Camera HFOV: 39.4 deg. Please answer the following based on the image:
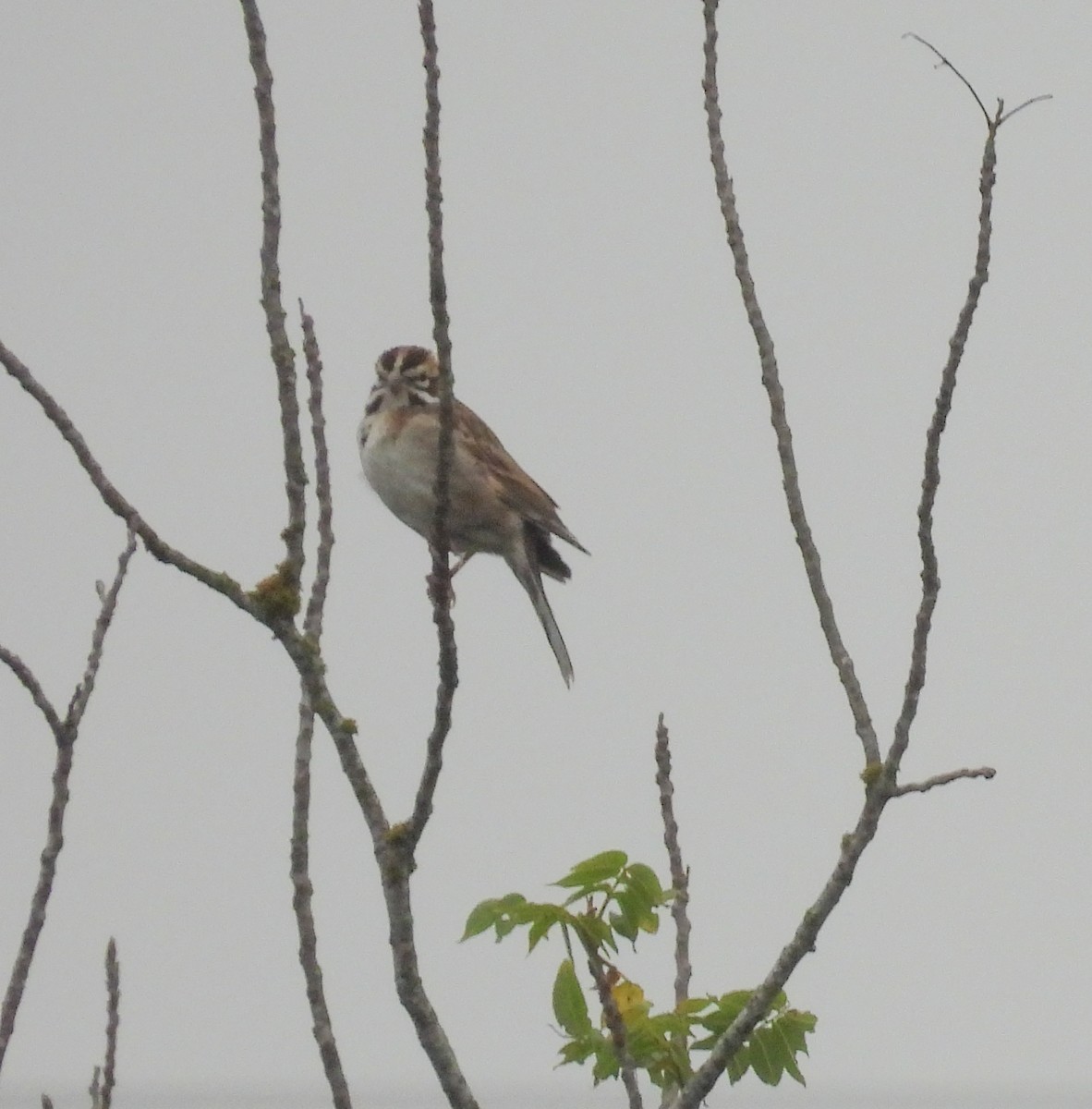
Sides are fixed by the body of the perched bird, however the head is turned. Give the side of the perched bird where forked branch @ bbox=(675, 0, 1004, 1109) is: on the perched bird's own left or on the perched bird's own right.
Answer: on the perched bird's own left

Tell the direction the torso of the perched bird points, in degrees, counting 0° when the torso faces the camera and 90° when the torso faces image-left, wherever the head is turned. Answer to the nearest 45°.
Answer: approximately 45°
